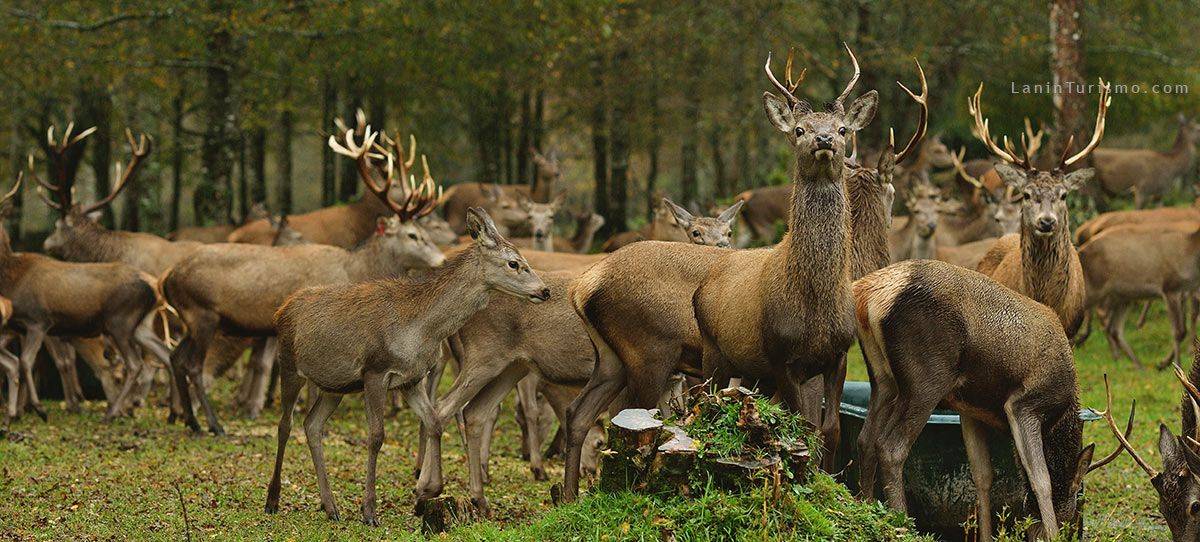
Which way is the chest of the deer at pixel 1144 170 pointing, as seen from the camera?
to the viewer's right

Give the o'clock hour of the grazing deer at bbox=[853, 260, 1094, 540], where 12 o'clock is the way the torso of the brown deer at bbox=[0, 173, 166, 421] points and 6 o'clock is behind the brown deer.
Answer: The grazing deer is roughly at 8 o'clock from the brown deer.

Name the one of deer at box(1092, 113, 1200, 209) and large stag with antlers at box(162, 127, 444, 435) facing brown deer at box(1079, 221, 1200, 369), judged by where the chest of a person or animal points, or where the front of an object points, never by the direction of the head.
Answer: the large stag with antlers

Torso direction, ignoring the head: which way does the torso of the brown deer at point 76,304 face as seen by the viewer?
to the viewer's left

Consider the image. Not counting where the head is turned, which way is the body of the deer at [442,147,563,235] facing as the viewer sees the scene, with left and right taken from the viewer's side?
facing to the right of the viewer

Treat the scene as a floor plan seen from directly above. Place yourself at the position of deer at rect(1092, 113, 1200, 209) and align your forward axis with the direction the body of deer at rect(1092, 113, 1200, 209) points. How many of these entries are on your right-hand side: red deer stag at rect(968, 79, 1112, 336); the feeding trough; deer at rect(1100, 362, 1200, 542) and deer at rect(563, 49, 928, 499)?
4

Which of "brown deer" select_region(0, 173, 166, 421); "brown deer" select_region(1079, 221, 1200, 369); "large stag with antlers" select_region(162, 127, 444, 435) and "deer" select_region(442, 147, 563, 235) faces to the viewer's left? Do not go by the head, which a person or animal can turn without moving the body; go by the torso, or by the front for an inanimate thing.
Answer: "brown deer" select_region(0, 173, 166, 421)

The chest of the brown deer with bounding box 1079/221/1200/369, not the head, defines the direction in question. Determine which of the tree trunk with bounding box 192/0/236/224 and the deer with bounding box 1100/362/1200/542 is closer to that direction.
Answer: the deer

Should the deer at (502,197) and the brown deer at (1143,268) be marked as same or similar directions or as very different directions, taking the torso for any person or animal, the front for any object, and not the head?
same or similar directions

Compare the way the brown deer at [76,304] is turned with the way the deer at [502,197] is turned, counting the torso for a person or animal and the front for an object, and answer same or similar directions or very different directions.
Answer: very different directions

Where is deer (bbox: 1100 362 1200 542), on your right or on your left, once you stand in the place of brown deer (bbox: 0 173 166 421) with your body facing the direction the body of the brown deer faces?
on your left

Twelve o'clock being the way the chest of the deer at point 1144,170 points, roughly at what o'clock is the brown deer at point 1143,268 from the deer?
The brown deer is roughly at 3 o'clock from the deer.
